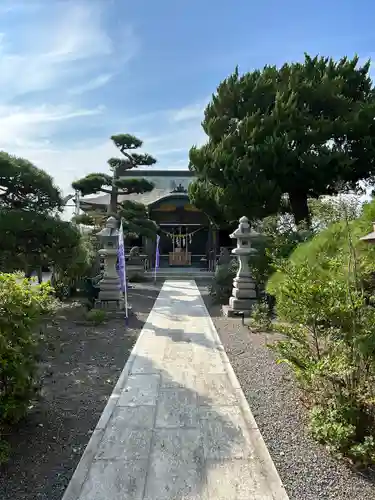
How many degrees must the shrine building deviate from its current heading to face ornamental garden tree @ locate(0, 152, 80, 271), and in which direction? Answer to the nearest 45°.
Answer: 0° — it already faces it

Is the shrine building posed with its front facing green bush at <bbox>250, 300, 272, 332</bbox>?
yes

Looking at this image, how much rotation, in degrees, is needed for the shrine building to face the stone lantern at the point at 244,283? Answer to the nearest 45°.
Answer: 0° — it already faces it

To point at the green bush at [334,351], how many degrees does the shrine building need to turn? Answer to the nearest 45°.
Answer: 0° — it already faces it

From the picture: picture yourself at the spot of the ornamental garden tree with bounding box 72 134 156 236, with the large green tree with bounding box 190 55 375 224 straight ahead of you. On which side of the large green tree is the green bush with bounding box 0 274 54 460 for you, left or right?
right

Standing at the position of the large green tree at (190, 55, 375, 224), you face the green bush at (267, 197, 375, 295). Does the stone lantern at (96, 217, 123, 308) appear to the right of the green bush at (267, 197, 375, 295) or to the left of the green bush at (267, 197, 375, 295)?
right

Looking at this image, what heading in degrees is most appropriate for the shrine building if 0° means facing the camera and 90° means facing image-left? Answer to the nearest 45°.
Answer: approximately 0°

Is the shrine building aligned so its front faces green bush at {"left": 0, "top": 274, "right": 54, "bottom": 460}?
yes

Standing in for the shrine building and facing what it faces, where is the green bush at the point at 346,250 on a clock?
The green bush is roughly at 12 o'clock from the shrine building.
